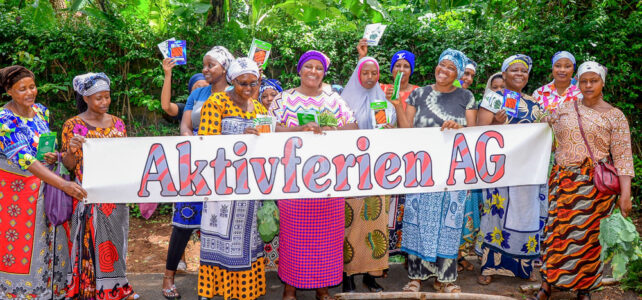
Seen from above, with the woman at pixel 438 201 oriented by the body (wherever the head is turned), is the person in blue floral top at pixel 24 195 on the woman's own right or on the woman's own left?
on the woman's own right

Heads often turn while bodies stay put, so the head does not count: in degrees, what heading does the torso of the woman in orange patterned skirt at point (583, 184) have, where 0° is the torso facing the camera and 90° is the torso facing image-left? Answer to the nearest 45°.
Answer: approximately 0°

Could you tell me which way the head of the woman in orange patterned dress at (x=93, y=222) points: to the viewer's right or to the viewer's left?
to the viewer's right

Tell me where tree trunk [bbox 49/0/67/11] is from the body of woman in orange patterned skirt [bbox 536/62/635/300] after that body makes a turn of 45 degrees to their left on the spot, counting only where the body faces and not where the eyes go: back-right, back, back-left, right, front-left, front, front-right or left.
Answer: back-right

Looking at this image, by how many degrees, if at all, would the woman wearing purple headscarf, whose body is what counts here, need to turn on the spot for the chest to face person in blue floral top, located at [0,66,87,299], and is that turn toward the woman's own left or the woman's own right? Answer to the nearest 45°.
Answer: approximately 90° to the woman's own right
